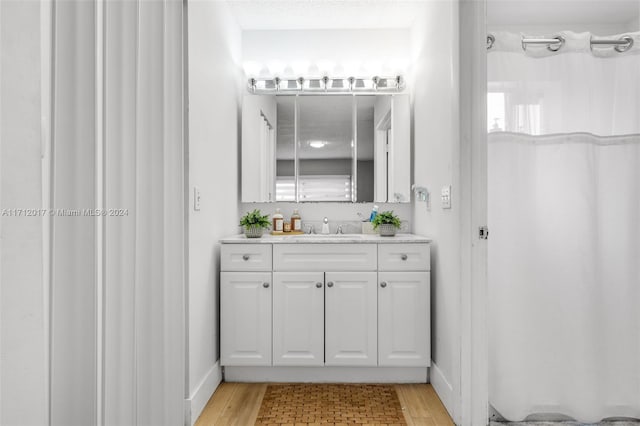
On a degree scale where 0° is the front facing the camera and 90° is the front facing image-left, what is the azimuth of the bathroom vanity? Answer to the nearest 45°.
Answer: approximately 0°

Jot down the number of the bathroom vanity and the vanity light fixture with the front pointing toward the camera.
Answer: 2

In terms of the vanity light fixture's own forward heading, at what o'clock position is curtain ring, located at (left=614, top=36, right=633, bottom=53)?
The curtain ring is roughly at 10 o'clock from the vanity light fixture.
